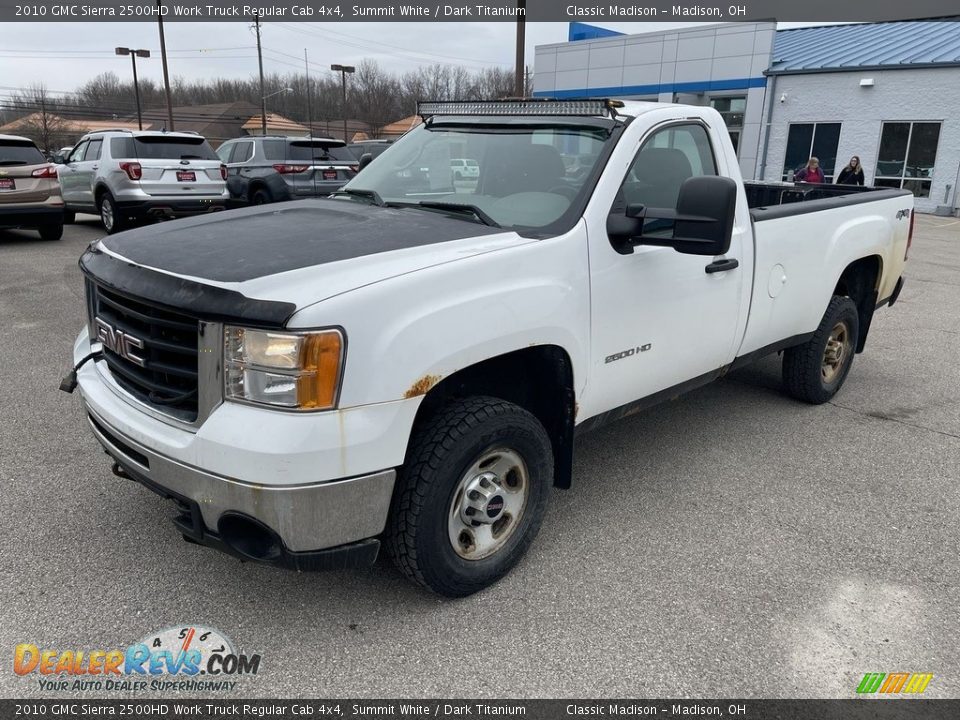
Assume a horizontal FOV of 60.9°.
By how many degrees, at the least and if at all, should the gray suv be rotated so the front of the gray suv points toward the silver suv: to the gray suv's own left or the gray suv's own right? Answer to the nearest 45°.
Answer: approximately 90° to the gray suv's own left

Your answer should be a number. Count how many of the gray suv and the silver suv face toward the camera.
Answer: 0

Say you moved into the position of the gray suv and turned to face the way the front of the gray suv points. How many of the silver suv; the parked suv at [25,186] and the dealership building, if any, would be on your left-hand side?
2

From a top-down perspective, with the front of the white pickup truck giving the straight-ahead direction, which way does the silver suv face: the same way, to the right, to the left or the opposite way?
to the right

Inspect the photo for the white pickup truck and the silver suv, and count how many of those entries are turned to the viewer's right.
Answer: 0

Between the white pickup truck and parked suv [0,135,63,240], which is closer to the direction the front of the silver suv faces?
the parked suv

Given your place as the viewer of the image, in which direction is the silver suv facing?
facing away from the viewer and to the left of the viewer

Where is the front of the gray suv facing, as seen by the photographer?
facing away from the viewer and to the left of the viewer

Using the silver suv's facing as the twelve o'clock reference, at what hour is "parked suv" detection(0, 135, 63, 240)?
The parked suv is roughly at 10 o'clock from the silver suv.

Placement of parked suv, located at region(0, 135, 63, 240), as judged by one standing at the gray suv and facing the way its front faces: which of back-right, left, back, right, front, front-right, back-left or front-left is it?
left

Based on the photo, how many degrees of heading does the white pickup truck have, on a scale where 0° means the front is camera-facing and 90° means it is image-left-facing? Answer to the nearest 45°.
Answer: approximately 45°

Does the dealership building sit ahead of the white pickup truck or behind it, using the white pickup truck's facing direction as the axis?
behind

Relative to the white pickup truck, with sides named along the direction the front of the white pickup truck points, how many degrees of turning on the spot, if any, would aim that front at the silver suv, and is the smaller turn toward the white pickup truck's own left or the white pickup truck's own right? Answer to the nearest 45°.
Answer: approximately 90° to the white pickup truck's own right

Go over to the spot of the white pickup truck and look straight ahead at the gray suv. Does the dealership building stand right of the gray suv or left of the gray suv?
right
